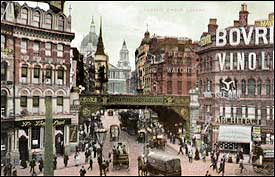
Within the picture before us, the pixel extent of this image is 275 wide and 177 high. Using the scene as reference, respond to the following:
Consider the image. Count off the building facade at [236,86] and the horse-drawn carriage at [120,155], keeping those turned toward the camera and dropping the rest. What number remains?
1

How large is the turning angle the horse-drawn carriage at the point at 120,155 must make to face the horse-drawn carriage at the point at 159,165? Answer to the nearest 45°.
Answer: approximately 90° to its right

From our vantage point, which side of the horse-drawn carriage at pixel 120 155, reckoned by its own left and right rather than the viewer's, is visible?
back

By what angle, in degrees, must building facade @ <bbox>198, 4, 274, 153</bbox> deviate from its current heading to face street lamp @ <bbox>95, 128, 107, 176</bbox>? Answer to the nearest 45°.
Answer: approximately 90° to its right

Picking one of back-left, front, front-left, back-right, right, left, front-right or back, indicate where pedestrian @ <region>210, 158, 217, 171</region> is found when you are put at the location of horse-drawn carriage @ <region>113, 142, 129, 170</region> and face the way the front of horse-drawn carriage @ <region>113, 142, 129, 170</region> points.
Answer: right

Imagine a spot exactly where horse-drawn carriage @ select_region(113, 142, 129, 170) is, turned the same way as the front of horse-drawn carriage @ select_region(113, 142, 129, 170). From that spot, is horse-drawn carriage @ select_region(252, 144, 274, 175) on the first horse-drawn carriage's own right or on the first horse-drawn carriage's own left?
on the first horse-drawn carriage's own right

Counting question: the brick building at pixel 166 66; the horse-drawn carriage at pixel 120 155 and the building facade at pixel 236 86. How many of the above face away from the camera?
1

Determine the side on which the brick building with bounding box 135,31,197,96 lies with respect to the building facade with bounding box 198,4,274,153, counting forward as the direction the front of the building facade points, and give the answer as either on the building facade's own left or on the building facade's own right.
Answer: on the building facade's own right

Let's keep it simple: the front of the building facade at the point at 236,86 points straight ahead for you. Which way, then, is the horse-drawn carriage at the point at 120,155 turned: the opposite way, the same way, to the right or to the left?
the opposite way

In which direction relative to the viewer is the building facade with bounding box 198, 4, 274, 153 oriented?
toward the camera

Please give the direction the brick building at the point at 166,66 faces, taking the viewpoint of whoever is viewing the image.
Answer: facing the viewer and to the left of the viewer

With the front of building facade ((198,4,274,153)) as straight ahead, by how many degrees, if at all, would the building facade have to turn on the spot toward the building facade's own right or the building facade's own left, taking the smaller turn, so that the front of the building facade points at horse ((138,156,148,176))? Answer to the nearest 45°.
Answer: approximately 45° to the building facade's own right

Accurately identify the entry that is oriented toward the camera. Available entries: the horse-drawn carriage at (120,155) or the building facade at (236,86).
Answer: the building facade

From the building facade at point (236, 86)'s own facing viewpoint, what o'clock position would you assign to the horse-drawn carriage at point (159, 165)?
The horse-drawn carriage is roughly at 2 o'clock from the building facade.
